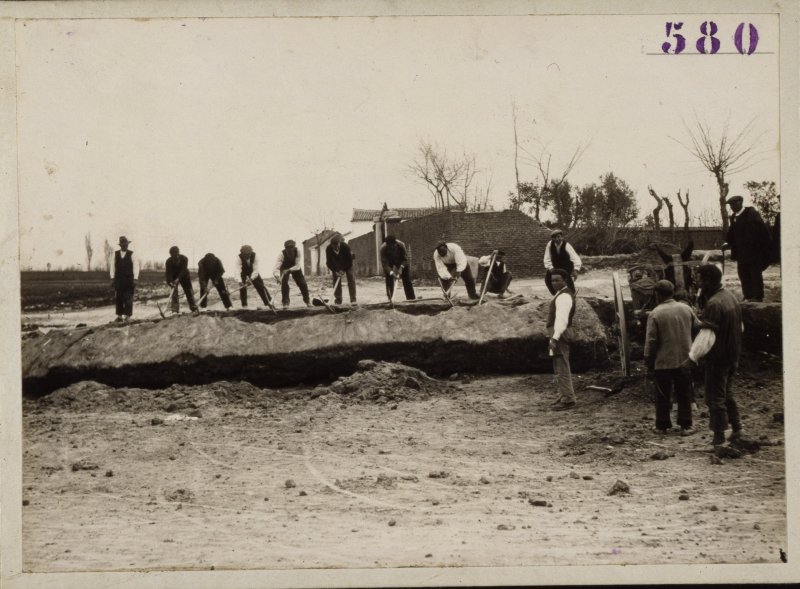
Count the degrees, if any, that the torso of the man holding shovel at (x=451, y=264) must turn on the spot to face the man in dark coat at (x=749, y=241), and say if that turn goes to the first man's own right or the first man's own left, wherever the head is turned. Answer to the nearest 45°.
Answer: approximately 90° to the first man's own left

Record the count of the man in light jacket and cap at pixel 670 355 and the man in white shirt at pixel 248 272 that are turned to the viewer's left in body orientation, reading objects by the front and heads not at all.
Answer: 0

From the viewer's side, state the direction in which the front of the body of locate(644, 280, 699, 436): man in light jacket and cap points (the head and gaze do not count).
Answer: away from the camera

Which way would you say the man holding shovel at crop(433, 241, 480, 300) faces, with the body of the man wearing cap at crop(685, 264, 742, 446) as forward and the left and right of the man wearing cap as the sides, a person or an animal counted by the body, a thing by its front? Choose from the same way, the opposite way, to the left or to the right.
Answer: to the left

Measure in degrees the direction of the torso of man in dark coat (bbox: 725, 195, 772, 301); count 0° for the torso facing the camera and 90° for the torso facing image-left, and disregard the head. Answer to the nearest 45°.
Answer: approximately 45°

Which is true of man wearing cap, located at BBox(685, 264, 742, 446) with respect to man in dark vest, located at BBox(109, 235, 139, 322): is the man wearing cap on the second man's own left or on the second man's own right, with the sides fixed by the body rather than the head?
on the second man's own left

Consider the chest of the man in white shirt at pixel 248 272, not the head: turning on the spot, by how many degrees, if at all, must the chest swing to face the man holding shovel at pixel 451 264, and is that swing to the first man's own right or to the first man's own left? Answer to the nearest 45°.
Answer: approximately 90° to the first man's own left

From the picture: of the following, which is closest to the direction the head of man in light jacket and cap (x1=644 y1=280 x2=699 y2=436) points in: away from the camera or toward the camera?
away from the camera
